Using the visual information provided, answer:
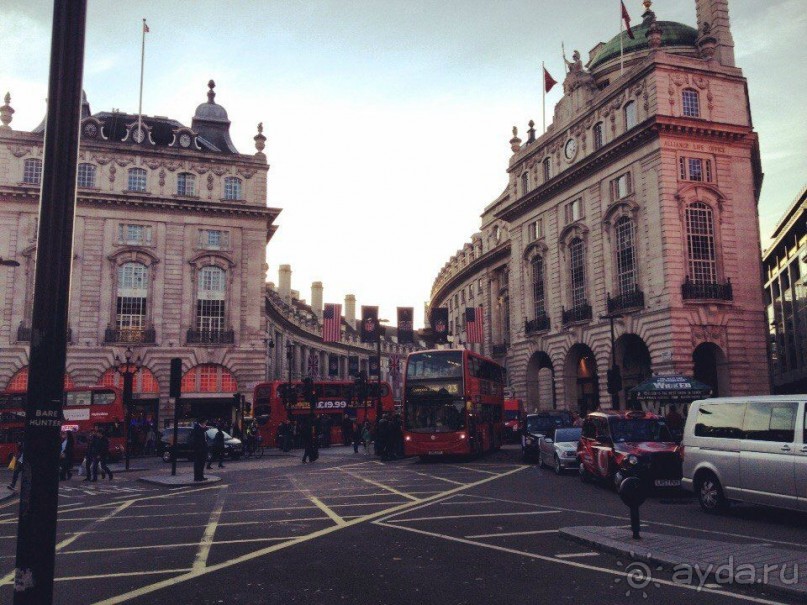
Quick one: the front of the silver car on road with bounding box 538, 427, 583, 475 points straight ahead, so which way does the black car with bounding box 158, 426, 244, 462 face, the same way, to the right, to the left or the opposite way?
to the left

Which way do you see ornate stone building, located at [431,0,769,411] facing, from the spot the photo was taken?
facing the viewer and to the left of the viewer

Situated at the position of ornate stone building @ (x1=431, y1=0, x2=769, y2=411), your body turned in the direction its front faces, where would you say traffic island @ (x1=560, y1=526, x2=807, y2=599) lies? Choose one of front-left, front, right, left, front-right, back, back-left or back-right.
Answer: front-left

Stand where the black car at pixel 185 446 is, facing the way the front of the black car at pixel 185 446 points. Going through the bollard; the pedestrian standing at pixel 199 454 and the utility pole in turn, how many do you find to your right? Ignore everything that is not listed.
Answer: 3

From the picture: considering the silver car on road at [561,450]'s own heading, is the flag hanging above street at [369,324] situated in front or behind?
behind

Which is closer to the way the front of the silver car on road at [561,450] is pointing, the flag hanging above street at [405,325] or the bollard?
the bollard

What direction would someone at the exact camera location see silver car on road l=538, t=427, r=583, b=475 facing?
facing the viewer and to the right of the viewer

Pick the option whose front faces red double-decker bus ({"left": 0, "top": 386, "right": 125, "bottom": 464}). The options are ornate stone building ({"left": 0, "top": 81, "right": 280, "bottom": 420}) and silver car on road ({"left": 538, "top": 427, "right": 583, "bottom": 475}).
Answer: the ornate stone building

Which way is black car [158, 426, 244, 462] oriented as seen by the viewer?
to the viewer's right

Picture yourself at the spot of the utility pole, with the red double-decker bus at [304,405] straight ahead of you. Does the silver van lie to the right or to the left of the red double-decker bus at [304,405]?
right

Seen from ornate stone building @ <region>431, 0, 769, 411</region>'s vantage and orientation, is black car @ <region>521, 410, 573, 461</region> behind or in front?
in front

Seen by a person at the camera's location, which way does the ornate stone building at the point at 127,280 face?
facing the viewer
